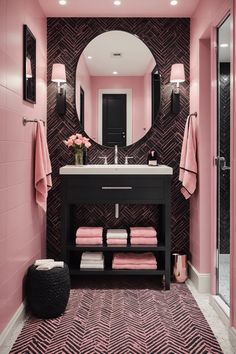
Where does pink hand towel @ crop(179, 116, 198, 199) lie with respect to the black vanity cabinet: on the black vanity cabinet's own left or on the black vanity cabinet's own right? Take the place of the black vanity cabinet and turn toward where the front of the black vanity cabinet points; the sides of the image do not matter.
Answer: on the black vanity cabinet's own left

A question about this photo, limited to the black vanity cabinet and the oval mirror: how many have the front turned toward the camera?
2

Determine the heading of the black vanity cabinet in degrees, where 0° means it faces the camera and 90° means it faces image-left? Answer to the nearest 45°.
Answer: approximately 0°

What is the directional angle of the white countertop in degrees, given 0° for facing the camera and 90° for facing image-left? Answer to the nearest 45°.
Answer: approximately 0°

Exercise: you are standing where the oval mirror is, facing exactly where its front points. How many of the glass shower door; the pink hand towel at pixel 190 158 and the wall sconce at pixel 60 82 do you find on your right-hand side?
1
